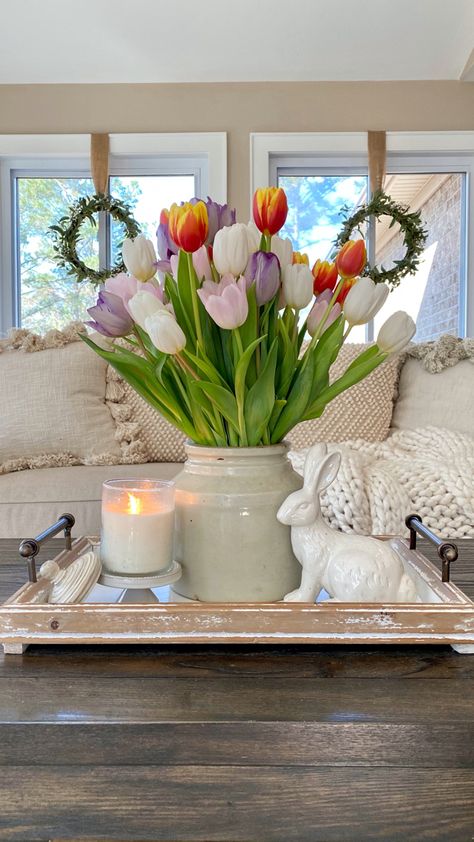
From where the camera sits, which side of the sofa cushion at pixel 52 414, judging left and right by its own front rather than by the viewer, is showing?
front

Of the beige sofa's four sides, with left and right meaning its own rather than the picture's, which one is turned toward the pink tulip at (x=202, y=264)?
front

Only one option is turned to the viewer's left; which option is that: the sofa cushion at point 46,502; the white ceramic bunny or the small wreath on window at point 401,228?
the white ceramic bunny

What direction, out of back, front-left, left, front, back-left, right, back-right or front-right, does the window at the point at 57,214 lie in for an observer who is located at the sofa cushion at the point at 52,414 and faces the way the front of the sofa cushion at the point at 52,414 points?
back

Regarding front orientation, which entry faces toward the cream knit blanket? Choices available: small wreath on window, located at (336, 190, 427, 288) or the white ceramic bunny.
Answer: the small wreath on window

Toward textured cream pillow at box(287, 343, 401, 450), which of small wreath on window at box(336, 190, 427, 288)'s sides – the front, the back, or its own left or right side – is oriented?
front

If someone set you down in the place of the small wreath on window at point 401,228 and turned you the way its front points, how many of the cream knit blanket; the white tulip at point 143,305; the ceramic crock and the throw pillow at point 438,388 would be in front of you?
4

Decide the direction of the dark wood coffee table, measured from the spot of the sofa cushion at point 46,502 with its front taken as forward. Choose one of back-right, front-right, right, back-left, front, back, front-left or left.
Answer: front

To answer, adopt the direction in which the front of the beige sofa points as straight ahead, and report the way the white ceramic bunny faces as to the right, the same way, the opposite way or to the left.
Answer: to the right

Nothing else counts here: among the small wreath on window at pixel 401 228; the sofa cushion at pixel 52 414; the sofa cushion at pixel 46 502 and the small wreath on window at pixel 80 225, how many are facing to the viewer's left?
0

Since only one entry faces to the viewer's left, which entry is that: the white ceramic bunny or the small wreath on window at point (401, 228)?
the white ceramic bunny

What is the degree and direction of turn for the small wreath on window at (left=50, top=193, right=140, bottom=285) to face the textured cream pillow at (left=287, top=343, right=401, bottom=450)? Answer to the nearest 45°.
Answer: approximately 45° to its left

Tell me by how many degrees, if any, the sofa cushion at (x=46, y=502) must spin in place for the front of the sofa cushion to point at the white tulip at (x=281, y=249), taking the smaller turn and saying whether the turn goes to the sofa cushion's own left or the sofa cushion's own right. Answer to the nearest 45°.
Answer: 0° — it already faces it

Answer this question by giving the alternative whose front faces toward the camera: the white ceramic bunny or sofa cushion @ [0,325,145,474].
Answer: the sofa cushion

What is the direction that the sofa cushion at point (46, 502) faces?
toward the camera

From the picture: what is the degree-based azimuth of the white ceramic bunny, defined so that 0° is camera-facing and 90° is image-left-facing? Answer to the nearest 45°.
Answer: approximately 90°

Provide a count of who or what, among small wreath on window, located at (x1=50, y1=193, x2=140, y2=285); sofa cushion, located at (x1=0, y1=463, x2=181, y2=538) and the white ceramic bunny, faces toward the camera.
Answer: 2
